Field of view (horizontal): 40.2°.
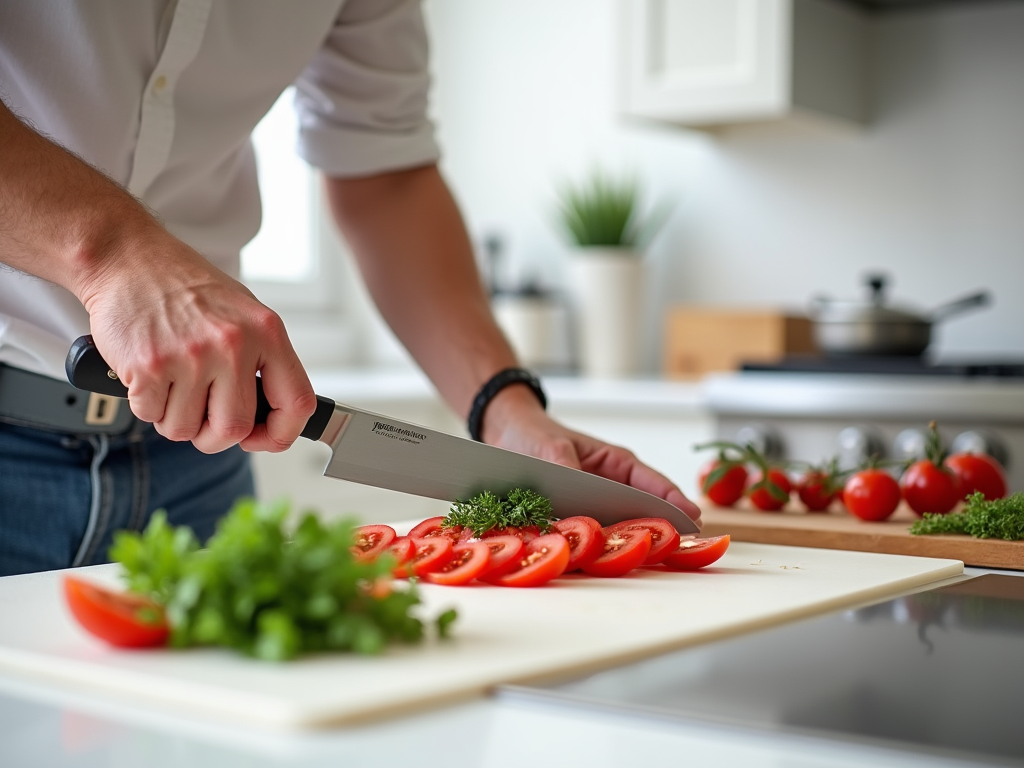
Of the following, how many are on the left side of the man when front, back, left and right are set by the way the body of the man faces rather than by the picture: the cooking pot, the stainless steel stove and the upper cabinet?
3

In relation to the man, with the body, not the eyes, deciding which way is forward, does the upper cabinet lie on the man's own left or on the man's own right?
on the man's own left

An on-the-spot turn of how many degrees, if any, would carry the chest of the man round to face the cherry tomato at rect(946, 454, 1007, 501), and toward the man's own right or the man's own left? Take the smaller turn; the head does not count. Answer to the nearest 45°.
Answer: approximately 45° to the man's own left

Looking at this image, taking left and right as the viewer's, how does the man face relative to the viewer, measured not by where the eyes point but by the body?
facing the viewer and to the right of the viewer

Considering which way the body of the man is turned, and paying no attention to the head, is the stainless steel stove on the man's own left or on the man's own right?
on the man's own left

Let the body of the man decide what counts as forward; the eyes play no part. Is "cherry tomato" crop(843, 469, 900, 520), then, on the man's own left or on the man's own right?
on the man's own left

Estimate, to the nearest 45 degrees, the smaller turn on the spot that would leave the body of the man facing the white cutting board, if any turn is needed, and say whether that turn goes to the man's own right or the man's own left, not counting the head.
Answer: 0° — they already face it

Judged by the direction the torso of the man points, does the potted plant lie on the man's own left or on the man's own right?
on the man's own left

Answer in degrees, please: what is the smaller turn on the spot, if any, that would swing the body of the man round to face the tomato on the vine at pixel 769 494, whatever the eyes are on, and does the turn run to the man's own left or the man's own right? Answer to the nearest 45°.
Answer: approximately 45° to the man's own left

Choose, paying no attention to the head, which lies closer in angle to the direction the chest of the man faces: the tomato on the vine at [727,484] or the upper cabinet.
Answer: the tomato on the vine
